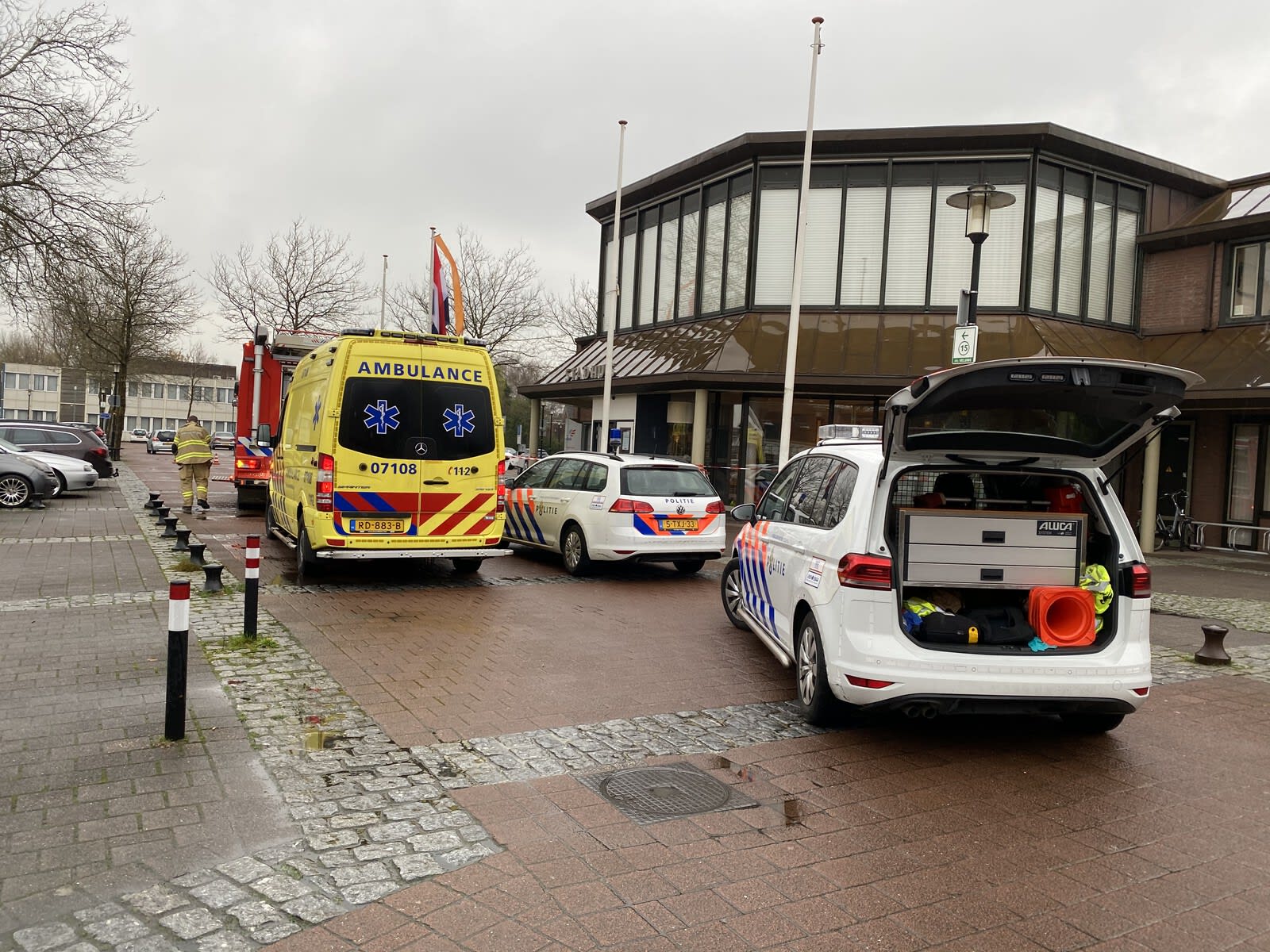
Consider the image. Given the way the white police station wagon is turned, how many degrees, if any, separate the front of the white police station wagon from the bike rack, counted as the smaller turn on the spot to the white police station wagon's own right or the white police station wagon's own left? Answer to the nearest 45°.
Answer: approximately 90° to the white police station wagon's own right

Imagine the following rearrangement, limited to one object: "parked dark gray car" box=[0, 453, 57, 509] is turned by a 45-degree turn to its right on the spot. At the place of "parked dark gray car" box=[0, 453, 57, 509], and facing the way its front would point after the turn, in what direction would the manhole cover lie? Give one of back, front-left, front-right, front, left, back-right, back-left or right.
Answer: front-right

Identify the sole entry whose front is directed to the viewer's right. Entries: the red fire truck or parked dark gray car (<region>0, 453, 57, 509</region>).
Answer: the parked dark gray car

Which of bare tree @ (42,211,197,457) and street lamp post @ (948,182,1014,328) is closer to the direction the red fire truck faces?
the bare tree

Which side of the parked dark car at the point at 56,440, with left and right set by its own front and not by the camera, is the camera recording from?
left

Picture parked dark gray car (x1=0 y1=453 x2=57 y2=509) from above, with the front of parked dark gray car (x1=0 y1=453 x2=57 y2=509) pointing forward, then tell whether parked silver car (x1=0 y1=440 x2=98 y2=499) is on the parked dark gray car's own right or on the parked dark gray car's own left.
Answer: on the parked dark gray car's own left

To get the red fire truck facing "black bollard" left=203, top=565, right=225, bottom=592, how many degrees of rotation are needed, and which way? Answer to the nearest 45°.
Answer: approximately 180°

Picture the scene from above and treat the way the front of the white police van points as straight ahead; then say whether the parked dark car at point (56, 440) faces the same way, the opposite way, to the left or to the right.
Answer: to the left

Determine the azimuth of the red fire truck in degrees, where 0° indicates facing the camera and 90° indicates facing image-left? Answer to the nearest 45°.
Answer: approximately 180°

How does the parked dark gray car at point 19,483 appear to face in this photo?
to the viewer's right

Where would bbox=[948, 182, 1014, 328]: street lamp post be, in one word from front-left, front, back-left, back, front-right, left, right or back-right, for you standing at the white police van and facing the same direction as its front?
front-right
